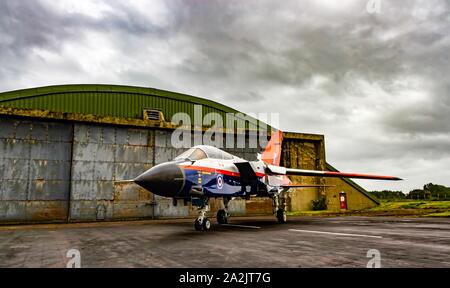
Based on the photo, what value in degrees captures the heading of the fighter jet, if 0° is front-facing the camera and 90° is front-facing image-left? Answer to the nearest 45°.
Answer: approximately 45°

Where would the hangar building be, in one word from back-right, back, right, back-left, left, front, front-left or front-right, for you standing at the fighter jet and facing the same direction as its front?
right
